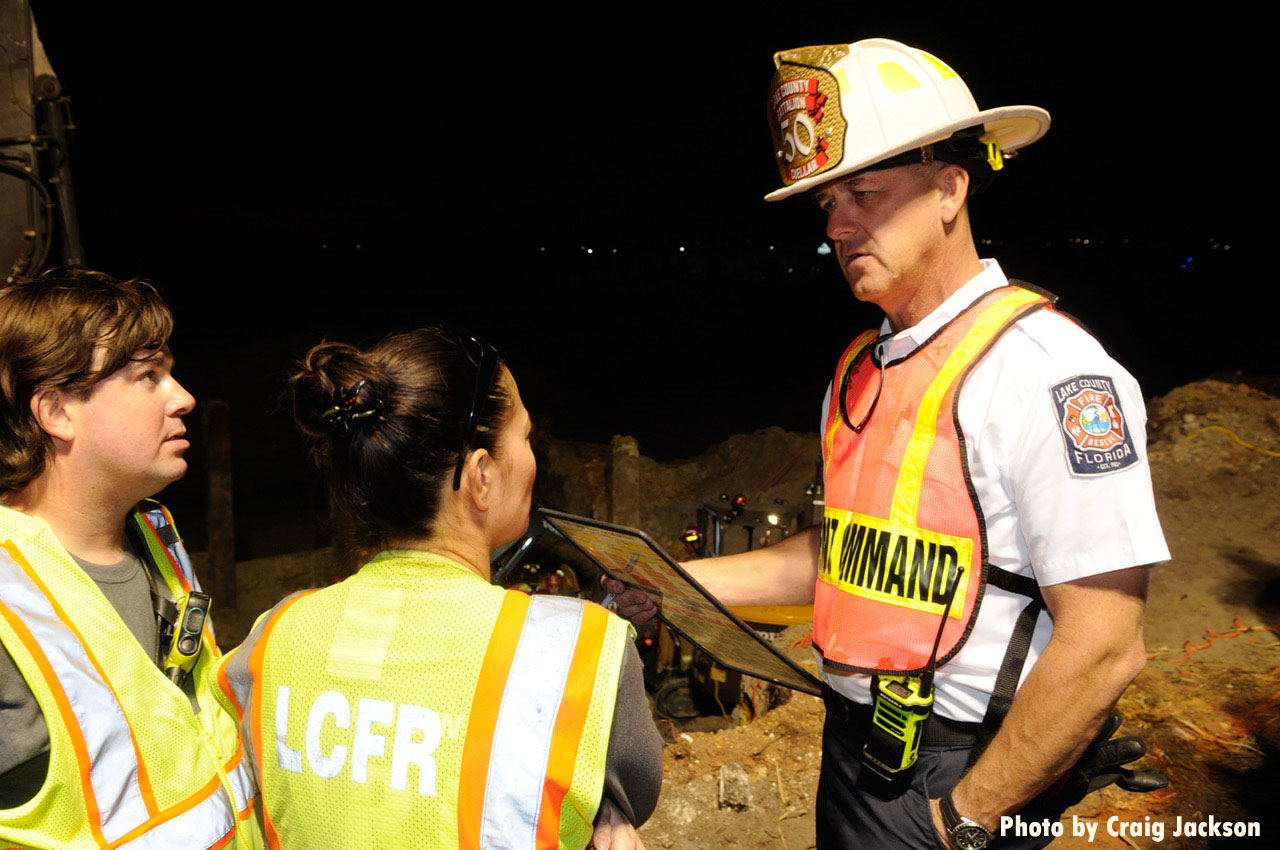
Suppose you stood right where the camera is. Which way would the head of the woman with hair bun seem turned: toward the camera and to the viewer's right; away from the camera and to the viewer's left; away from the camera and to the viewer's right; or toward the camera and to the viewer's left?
away from the camera and to the viewer's right

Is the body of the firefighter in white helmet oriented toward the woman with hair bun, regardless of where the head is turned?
yes

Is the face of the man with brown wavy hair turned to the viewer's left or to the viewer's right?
to the viewer's right

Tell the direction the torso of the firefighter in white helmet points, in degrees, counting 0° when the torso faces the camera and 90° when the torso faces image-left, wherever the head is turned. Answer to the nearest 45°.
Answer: approximately 45°

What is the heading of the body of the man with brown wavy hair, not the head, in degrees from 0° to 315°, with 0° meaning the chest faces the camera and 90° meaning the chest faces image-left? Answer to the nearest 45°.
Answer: approximately 315°
